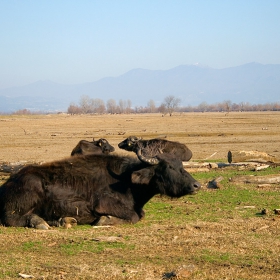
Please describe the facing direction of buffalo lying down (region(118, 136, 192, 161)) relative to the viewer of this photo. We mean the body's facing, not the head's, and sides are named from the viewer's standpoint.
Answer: facing to the left of the viewer

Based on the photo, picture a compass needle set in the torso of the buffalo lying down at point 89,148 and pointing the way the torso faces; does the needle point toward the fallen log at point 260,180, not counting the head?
yes

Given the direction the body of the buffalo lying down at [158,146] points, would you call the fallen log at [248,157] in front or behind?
behind

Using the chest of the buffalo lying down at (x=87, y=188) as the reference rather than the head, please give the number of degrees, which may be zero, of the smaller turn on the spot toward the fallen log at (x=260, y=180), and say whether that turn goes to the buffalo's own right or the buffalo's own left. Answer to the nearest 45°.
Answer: approximately 45° to the buffalo's own left

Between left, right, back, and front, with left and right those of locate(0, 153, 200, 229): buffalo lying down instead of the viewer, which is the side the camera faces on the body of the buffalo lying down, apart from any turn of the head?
right

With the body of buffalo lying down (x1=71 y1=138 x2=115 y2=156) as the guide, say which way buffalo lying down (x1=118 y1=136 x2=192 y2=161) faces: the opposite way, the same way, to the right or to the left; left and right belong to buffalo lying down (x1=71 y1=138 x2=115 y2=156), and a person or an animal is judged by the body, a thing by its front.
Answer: the opposite way

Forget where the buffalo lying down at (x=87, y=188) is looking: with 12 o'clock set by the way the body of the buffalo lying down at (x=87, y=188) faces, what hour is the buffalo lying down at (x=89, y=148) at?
the buffalo lying down at (x=89, y=148) is roughly at 9 o'clock from the buffalo lying down at (x=87, y=188).

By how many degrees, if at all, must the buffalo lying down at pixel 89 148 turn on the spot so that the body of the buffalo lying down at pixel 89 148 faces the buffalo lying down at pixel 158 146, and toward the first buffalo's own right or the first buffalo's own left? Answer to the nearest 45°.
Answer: approximately 45° to the first buffalo's own left

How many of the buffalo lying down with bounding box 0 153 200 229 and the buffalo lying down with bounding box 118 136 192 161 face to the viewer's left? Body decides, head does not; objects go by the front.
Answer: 1

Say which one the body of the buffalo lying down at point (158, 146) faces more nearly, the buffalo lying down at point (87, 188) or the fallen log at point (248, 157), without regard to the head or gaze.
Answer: the buffalo lying down
